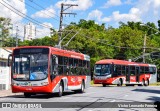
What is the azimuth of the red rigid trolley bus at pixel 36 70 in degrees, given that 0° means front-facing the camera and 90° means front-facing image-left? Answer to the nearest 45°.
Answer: approximately 45°
